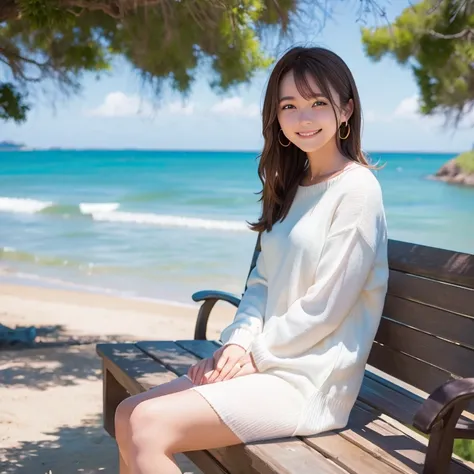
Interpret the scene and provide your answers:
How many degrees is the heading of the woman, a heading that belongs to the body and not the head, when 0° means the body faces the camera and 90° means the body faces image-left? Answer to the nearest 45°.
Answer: approximately 45°

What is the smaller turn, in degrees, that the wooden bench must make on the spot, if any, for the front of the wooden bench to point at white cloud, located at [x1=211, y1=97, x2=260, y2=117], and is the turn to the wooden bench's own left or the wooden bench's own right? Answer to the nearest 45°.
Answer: approximately 135° to the wooden bench's own right

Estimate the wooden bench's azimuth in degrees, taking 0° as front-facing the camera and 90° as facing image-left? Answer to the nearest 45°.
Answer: approximately 45°
